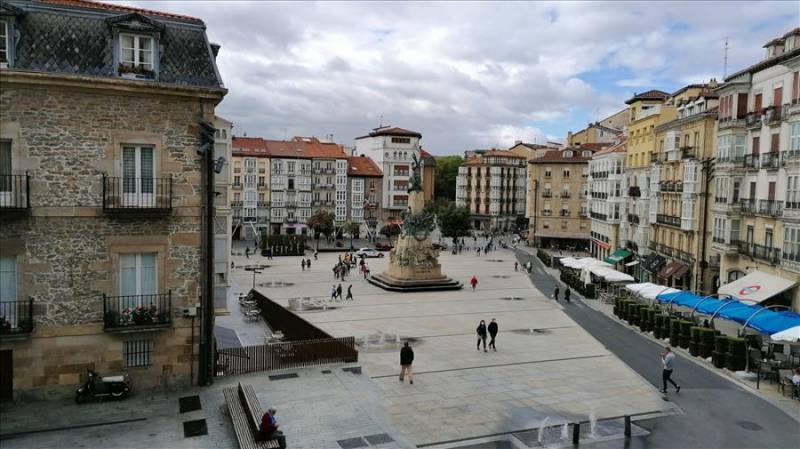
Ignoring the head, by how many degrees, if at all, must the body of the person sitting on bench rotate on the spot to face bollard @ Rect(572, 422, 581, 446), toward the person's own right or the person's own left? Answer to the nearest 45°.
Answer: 0° — they already face it

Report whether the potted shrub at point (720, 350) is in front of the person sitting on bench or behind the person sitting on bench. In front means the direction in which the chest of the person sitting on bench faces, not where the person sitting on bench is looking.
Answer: in front

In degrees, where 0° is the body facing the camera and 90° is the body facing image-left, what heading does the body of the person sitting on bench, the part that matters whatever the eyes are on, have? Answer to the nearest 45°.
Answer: approximately 270°

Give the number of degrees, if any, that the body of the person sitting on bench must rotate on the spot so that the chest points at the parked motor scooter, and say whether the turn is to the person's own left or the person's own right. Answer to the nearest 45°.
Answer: approximately 135° to the person's own left

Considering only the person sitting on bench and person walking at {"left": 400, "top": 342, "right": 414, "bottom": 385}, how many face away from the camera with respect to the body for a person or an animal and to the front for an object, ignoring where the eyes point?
1

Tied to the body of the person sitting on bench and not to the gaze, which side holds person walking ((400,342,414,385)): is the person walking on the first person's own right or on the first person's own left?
on the first person's own left

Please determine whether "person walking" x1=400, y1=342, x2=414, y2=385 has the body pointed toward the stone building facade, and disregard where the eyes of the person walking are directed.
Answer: no

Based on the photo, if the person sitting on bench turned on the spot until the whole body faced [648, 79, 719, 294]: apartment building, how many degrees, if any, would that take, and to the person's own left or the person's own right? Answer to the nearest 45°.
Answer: approximately 45° to the person's own left
